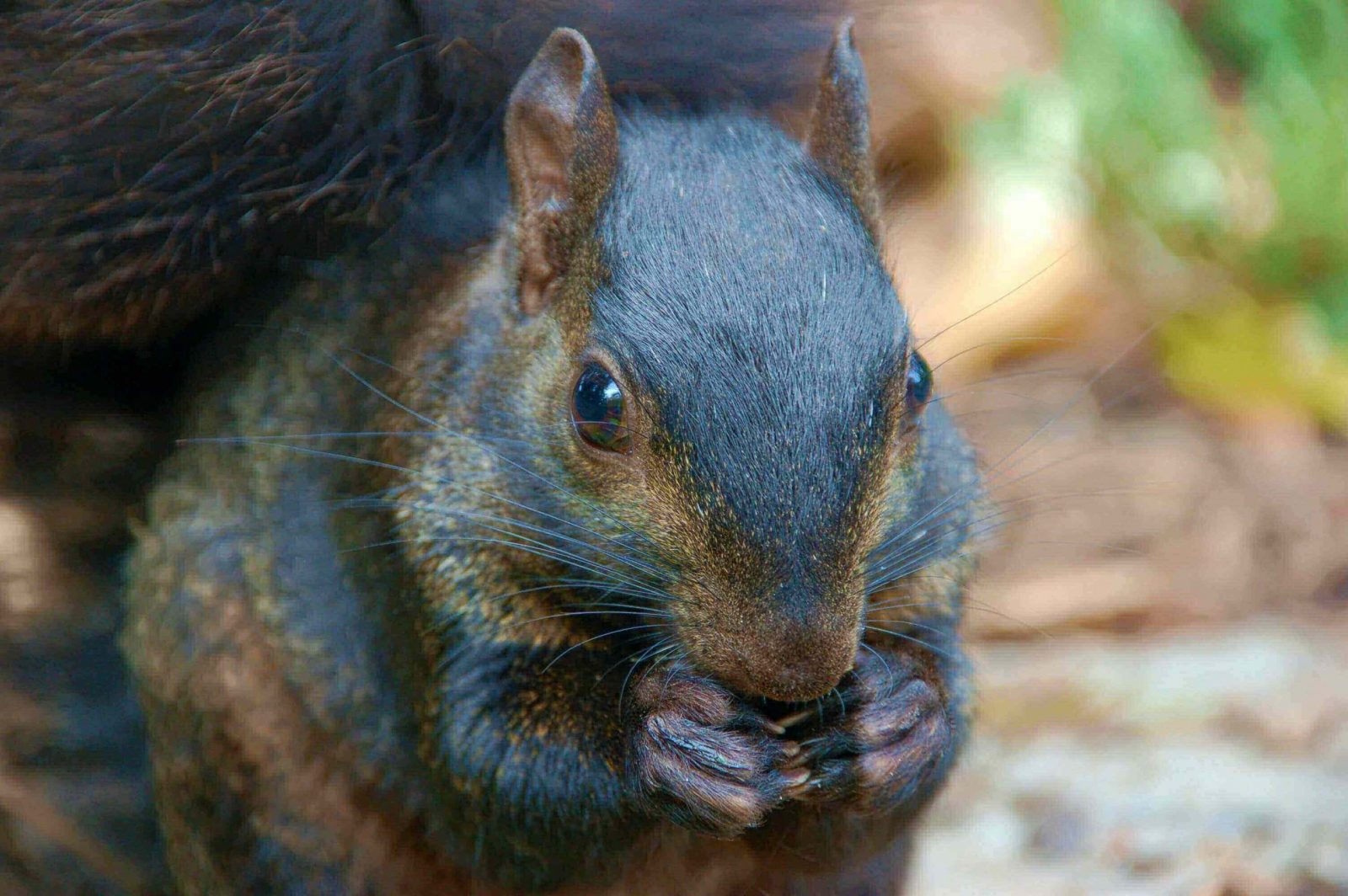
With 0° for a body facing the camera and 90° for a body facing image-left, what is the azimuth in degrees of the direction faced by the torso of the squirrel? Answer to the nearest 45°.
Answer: approximately 315°
